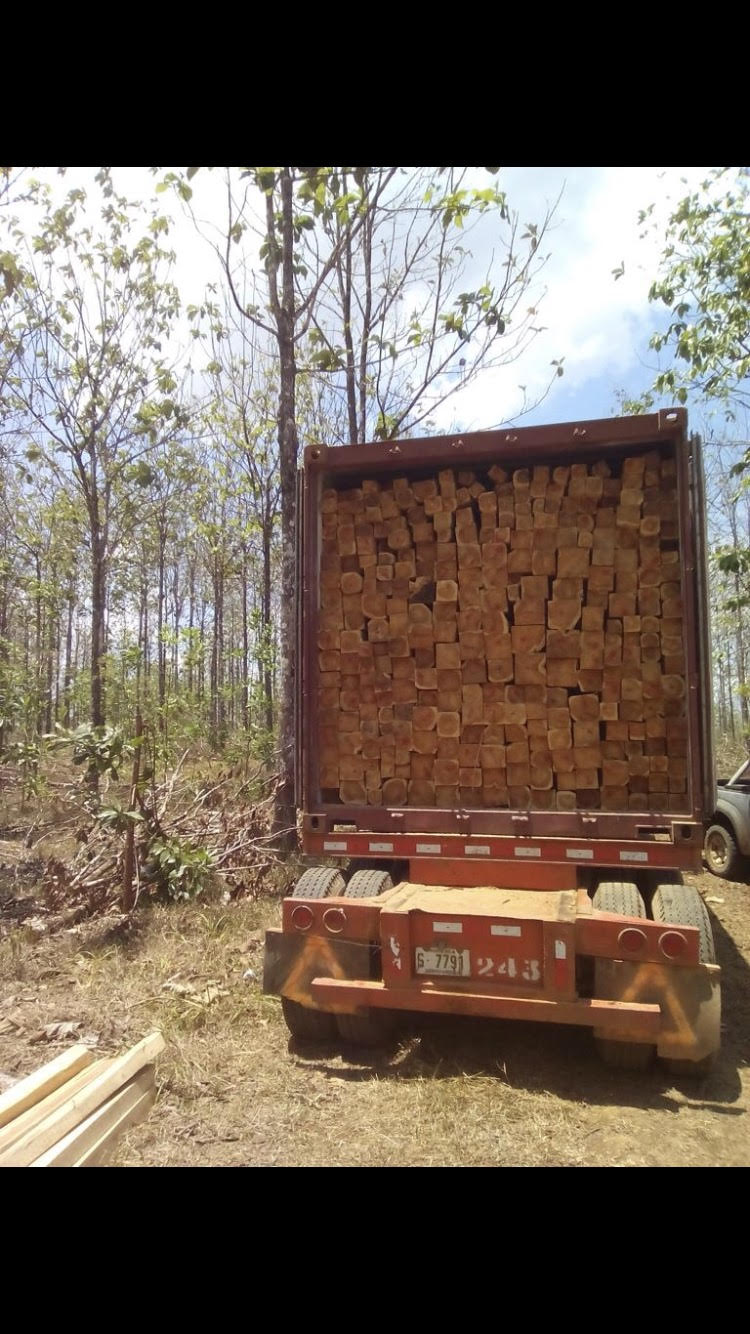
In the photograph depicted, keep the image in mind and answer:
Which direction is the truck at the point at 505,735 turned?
away from the camera

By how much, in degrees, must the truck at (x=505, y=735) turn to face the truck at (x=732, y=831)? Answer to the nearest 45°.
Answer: approximately 45° to its right
